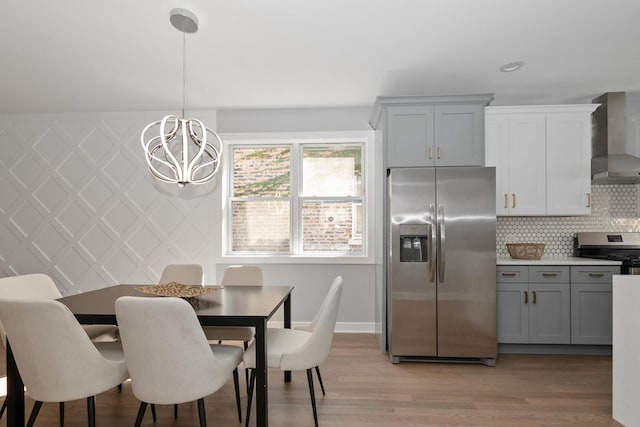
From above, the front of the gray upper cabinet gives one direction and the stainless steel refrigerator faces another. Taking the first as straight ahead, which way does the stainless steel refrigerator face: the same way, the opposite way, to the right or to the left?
the same way

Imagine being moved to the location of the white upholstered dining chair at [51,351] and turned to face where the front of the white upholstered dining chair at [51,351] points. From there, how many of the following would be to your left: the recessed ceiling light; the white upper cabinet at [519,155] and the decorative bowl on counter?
0

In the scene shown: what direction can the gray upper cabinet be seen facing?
toward the camera

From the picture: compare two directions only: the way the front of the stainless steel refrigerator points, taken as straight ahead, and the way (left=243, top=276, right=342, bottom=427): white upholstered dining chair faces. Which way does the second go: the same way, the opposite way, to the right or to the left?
to the right

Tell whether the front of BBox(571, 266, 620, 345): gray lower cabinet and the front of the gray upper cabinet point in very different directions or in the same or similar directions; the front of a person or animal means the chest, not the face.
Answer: same or similar directions

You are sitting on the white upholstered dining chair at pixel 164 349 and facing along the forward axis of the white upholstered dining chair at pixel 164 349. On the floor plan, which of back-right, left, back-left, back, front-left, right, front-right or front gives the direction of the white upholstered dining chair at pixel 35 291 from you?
left

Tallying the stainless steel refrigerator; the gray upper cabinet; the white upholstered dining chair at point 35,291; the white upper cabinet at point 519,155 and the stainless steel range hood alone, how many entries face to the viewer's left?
0

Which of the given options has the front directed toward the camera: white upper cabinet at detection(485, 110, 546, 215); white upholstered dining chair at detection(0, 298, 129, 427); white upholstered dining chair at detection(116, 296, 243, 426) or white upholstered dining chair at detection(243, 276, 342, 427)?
the white upper cabinet

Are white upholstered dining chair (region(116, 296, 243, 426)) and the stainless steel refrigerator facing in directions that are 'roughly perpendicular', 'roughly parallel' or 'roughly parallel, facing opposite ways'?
roughly parallel, facing opposite ways

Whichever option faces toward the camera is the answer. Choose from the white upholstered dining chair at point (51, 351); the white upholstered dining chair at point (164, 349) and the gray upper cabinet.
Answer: the gray upper cabinet

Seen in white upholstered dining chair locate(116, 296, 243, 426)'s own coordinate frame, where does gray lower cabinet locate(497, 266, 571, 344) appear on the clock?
The gray lower cabinet is roughly at 1 o'clock from the white upholstered dining chair.

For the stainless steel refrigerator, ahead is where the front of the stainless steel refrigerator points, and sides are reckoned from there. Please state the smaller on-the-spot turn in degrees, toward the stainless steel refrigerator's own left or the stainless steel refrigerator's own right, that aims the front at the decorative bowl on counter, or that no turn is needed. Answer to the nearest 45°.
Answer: approximately 135° to the stainless steel refrigerator's own left

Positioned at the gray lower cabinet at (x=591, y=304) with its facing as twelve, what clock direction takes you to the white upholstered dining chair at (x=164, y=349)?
The white upholstered dining chair is roughly at 1 o'clock from the gray lower cabinet.

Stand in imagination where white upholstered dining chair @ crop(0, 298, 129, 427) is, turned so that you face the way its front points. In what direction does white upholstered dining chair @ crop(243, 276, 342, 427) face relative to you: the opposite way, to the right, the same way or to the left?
to the left

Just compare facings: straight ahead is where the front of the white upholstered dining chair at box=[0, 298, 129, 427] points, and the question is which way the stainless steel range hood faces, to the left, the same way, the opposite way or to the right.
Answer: the opposite way

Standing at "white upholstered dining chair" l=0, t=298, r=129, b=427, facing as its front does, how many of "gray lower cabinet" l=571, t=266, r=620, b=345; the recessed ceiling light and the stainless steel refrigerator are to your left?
0

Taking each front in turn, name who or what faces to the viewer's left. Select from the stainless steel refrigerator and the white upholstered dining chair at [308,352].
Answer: the white upholstered dining chair

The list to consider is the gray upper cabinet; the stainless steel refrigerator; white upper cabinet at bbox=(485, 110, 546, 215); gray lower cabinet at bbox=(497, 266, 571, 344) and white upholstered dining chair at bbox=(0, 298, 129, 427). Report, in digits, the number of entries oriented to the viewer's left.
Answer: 0

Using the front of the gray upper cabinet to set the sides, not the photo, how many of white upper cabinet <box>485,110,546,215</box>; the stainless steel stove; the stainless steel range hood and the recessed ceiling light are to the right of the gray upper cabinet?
0

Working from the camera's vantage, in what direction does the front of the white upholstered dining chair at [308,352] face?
facing to the left of the viewer

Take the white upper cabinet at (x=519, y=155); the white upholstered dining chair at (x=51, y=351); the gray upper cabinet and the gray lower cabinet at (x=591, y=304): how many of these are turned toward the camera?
3

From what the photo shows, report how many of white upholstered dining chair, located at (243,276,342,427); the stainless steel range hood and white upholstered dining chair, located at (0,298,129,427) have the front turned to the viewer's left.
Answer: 1

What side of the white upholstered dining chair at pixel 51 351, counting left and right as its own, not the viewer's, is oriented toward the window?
front
